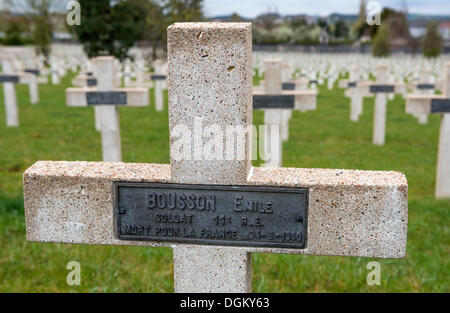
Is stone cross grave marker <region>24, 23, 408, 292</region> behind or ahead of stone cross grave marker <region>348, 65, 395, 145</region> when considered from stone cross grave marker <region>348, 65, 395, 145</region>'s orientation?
ahead

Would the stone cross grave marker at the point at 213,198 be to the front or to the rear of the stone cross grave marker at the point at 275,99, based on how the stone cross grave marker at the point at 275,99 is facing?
to the front

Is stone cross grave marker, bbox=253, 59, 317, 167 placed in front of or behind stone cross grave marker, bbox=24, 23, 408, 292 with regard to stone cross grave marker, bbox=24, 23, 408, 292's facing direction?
behind

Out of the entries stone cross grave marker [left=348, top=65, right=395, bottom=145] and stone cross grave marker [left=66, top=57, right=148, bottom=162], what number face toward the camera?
2

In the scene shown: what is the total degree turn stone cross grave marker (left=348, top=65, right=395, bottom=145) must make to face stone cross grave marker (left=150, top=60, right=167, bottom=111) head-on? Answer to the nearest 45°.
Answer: approximately 135° to its right

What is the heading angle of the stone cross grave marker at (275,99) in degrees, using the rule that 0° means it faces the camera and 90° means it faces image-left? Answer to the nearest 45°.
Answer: approximately 0°

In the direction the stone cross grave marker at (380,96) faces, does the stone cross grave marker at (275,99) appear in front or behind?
in front

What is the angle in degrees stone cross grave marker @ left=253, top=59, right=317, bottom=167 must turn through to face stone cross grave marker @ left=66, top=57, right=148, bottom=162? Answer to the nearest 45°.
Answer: approximately 90° to its right

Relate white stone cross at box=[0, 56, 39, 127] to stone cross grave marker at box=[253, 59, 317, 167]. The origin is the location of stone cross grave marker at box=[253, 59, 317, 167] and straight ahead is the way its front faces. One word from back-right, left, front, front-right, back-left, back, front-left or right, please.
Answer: back-right

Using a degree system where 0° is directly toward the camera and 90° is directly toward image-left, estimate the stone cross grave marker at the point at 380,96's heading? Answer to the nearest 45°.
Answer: approximately 0°

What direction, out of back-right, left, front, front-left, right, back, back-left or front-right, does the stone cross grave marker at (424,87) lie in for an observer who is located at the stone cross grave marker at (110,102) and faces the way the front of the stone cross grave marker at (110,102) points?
back-left

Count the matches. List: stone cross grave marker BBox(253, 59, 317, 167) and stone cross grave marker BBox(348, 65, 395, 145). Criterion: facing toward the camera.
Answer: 2

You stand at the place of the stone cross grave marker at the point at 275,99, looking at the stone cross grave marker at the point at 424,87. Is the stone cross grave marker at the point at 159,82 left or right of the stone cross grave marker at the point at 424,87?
left

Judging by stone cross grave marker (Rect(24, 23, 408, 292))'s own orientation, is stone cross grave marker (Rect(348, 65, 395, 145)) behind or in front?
behind

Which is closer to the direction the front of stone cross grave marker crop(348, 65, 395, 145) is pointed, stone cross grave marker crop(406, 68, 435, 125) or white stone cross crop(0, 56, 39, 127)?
the white stone cross

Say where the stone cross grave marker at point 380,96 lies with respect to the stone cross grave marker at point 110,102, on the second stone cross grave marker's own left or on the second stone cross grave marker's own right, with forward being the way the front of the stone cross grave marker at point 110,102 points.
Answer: on the second stone cross grave marker's own left
